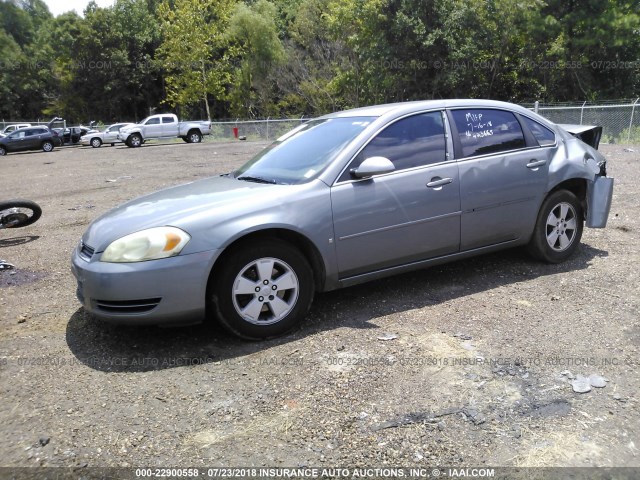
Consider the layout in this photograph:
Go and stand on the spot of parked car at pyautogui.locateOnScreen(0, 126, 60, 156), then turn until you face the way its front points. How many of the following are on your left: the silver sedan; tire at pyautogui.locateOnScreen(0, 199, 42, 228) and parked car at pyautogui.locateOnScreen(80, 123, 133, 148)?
2

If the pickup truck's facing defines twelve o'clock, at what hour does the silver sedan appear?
The silver sedan is roughly at 9 o'clock from the pickup truck.

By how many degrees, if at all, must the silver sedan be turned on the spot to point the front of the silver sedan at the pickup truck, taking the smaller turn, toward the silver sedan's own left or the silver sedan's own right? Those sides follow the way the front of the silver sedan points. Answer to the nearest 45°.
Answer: approximately 135° to the silver sedan's own right

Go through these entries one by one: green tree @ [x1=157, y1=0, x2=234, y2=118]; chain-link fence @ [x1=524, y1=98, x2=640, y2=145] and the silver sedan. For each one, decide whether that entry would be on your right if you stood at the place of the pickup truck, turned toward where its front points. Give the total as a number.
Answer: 1

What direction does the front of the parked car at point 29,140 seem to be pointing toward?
to the viewer's left

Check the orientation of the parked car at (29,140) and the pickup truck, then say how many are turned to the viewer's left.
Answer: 2

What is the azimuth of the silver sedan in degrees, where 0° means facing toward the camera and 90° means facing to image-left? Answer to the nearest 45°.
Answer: approximately 45°

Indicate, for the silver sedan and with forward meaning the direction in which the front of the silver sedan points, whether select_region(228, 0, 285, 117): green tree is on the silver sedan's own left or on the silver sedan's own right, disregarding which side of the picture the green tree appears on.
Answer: on the silver sedan's own right

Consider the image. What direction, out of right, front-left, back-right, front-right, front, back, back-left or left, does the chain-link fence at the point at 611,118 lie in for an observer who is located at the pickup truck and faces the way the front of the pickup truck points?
back-left

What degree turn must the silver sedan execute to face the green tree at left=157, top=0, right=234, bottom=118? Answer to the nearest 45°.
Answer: approximately 135° to its right

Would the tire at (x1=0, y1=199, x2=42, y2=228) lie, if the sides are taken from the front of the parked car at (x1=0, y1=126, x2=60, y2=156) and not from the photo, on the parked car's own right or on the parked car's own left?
on the parked car's own left

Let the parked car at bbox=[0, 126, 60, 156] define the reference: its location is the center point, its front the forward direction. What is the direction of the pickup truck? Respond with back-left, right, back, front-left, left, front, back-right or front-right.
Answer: back

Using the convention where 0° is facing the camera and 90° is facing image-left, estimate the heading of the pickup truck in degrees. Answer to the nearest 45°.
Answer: approximately 90°

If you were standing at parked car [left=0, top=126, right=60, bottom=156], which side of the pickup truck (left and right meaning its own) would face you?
front

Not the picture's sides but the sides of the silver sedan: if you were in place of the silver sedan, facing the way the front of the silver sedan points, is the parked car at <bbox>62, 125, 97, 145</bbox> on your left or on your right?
on your right
